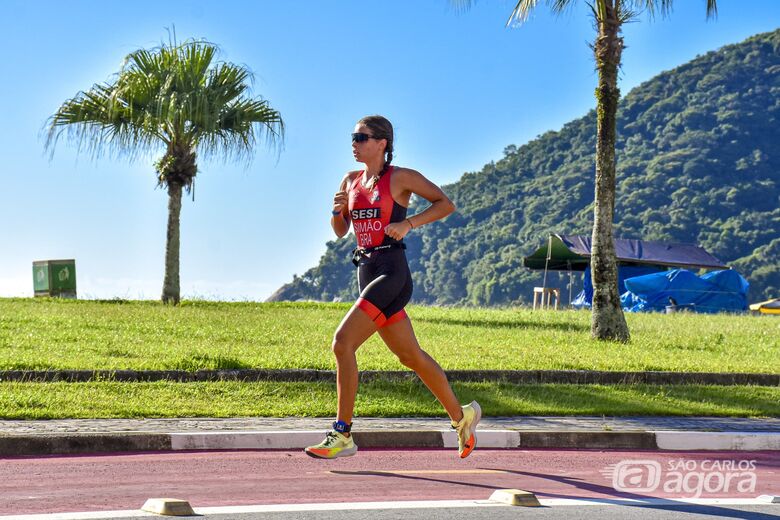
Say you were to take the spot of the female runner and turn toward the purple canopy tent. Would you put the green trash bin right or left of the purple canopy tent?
left

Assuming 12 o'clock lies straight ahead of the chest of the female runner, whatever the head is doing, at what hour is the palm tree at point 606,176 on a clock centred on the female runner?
The palm tree is roughly at 5 o'clock from the female runner.

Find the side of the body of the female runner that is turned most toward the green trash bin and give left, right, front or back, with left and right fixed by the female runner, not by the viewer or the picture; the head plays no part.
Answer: right

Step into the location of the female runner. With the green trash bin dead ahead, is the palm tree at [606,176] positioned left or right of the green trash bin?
right

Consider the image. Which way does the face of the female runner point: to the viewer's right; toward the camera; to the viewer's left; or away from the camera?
to the viewer's left

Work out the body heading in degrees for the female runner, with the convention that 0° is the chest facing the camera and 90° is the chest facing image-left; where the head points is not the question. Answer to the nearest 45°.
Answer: approximately 45°

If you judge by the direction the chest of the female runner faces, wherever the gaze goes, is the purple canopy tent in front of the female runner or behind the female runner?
behind

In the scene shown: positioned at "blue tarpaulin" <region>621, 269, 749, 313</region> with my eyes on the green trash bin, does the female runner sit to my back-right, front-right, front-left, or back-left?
front-left

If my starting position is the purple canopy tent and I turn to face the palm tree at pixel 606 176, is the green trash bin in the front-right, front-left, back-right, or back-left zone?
front-right

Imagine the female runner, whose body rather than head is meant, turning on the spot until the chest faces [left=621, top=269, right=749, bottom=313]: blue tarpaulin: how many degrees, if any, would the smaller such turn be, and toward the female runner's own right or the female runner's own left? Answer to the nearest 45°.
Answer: approximately 135° to the female runner's own right
